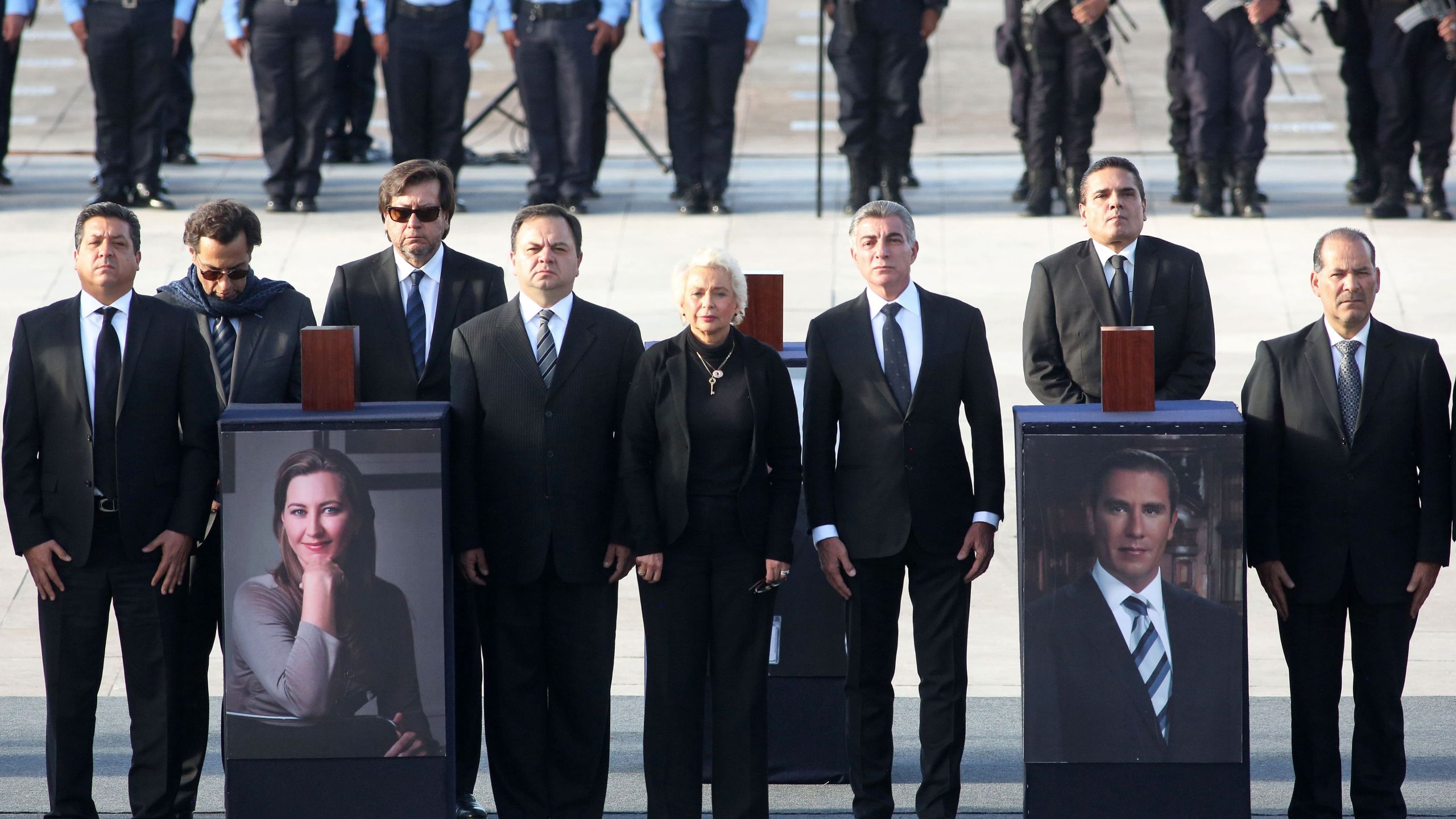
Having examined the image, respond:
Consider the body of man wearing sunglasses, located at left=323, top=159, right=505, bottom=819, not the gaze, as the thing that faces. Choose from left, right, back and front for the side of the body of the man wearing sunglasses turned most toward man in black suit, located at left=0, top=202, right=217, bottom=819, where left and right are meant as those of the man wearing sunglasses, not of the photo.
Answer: right

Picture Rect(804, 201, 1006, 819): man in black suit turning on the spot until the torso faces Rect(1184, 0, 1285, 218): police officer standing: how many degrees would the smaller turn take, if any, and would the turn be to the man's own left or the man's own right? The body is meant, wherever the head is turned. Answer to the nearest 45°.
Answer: approximately 180°

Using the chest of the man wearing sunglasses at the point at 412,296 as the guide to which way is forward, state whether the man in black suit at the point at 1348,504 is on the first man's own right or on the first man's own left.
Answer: on the first man's own left

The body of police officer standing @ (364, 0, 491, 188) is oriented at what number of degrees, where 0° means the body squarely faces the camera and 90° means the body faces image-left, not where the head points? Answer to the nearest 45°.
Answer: approximately 0°

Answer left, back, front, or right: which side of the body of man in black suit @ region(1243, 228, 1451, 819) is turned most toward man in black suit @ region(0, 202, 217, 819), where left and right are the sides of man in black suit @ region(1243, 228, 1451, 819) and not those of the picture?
right

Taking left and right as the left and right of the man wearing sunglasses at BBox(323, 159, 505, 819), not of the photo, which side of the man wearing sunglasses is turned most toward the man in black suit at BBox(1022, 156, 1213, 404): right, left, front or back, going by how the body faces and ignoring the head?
left
